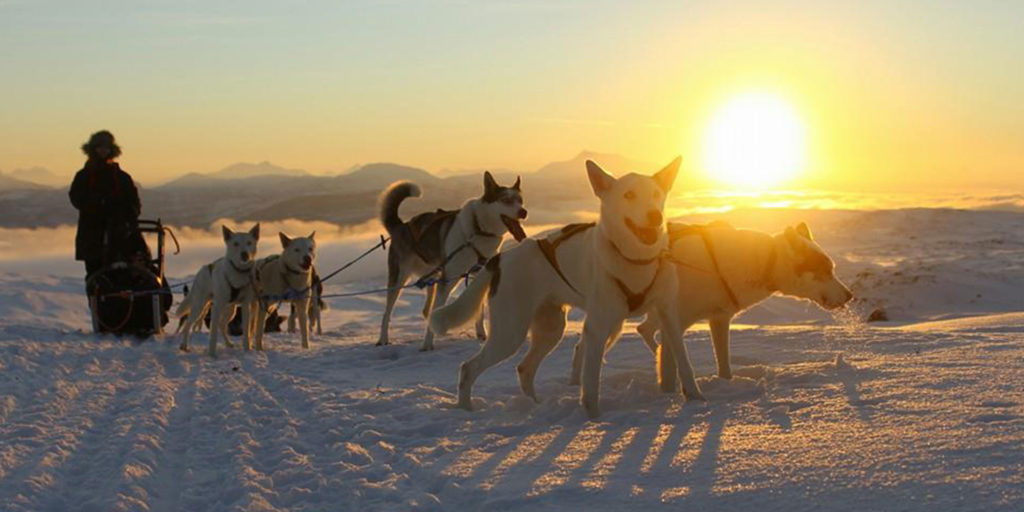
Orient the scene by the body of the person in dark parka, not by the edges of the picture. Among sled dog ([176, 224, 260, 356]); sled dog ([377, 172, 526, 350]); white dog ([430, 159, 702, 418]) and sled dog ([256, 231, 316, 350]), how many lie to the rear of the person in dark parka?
0

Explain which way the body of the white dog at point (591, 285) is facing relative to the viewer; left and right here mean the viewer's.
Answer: facing the viewer and to the right of the viewer

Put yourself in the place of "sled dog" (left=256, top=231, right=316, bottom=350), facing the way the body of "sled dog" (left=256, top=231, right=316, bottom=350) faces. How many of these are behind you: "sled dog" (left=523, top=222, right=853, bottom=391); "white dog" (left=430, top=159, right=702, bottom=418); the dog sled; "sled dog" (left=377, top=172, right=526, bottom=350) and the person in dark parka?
2

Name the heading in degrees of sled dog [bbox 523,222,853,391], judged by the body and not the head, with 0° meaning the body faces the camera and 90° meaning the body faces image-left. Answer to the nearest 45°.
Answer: approximately 270°

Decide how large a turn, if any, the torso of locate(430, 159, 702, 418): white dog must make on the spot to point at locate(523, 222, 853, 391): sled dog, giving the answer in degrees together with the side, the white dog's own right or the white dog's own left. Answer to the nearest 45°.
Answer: approximately 90° to the white dog's own left

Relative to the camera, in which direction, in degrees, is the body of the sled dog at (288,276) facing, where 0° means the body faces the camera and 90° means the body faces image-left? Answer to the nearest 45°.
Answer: approximately 315°

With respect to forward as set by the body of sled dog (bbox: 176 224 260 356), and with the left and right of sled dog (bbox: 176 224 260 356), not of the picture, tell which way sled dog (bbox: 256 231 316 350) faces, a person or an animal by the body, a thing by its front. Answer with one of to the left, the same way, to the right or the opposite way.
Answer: the same way

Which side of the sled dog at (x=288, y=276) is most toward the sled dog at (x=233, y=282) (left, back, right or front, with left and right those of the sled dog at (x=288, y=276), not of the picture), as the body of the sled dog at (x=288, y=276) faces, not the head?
right

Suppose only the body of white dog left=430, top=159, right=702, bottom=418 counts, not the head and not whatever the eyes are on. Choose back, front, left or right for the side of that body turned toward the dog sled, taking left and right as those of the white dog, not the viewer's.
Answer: back

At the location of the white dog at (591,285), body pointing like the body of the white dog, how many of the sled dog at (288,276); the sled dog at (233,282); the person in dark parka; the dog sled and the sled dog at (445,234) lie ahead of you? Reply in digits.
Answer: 0

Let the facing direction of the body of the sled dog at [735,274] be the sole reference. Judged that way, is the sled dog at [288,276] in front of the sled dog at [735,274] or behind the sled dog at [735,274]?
behind

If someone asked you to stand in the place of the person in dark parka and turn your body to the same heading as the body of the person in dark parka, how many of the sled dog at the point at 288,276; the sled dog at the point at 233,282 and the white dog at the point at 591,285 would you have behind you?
0

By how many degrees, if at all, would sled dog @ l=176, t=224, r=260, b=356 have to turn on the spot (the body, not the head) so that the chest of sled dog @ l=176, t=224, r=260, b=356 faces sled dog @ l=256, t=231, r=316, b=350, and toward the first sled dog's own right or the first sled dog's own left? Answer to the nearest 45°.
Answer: approximately 45° to the first sled dog's own left

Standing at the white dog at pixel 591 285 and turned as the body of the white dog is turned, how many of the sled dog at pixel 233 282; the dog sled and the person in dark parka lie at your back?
3

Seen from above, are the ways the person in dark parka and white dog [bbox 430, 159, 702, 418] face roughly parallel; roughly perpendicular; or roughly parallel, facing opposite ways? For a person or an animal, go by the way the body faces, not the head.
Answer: roughly parallel
